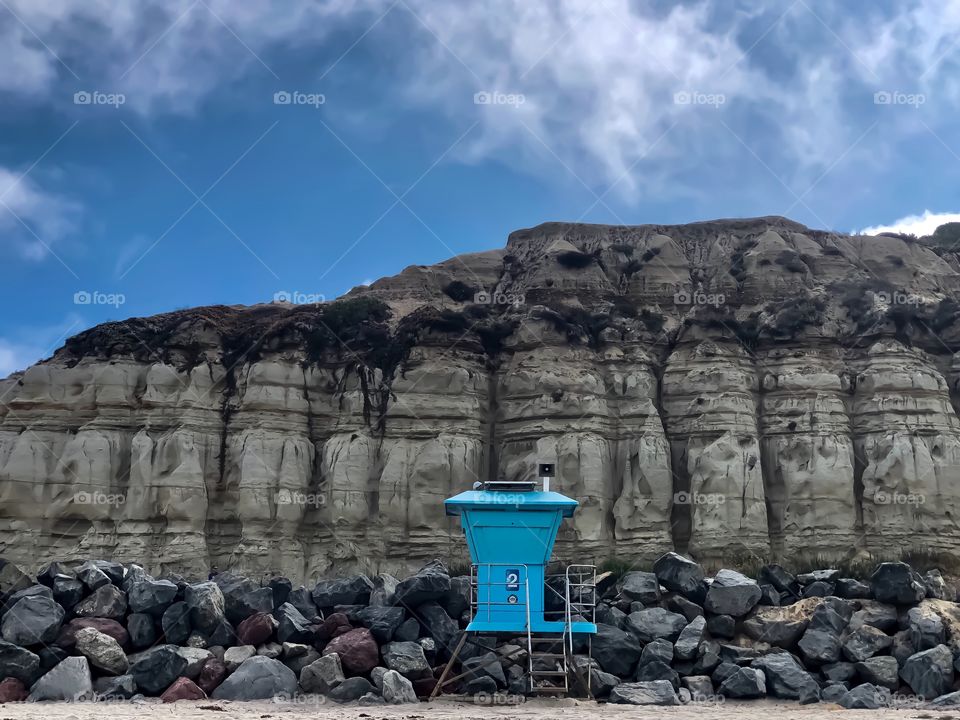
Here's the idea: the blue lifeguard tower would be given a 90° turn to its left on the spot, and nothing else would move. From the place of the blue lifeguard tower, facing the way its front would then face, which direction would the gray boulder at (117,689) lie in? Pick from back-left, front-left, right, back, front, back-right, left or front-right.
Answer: back

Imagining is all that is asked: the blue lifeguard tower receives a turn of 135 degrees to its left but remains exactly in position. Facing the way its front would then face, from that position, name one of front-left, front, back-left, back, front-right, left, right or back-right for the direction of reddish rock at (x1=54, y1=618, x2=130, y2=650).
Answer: back-left

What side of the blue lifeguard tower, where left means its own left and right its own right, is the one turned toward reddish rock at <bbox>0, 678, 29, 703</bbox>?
right

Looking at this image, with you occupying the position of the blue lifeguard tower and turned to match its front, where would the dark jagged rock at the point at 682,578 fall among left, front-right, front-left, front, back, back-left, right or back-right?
back-left

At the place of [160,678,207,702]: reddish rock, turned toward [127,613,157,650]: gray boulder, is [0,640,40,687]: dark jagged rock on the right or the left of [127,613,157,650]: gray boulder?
left

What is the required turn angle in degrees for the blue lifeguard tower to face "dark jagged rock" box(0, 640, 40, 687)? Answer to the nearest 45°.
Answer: approximately 90° to its right

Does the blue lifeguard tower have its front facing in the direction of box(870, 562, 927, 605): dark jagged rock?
no

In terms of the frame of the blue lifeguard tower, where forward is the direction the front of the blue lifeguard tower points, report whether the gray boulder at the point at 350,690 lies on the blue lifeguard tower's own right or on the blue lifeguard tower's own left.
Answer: on the blue lifeguard tower's own right

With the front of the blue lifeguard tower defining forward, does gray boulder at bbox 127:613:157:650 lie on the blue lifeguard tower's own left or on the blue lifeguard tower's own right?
on the blue lifeguard tower's own right

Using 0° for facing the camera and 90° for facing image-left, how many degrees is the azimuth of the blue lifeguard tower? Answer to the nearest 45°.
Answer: approximately 0°

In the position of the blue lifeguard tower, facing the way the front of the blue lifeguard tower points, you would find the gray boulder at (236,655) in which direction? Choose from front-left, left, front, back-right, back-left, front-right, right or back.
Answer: right

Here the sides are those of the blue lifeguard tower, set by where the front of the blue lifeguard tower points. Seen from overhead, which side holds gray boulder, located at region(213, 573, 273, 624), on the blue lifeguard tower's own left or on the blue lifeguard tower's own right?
on the blue lifeguard tower's own right

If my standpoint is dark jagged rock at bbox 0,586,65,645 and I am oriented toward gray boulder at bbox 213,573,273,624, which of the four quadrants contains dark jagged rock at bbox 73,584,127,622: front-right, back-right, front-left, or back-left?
front-left

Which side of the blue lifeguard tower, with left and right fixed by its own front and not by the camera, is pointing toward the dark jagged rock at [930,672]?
left

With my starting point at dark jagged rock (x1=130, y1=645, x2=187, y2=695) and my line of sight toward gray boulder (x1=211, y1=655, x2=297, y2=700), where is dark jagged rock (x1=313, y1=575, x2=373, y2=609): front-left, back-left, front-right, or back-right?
front-left

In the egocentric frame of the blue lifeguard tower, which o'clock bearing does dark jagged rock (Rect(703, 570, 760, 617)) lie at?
The dark jagged rock is roughly at 8 o'clock from the blue lifeguard tower.

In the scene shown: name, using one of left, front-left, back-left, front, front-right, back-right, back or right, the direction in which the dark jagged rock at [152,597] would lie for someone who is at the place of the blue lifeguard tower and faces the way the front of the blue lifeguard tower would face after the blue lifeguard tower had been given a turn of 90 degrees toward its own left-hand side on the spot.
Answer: back

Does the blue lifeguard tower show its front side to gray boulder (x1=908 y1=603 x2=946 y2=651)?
no

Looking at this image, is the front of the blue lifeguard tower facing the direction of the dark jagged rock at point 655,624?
no

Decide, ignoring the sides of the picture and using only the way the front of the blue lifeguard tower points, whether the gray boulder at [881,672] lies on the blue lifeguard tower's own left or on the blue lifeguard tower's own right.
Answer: on the blue lifeguard tower's own left

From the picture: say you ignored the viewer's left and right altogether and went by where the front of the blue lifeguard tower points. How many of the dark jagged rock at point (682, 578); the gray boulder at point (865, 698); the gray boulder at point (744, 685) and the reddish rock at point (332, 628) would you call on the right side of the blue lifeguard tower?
1

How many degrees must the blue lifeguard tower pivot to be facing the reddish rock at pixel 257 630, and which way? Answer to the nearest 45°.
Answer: approximately 90° to its right
